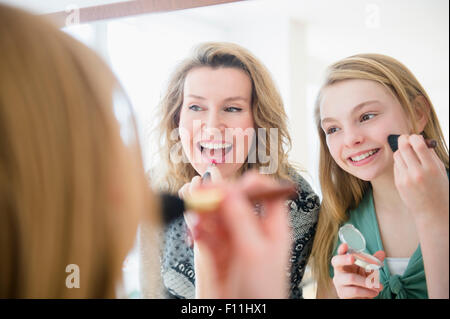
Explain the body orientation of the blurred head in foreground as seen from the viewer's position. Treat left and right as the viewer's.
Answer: facing away from the viewer and to the right of the viewer

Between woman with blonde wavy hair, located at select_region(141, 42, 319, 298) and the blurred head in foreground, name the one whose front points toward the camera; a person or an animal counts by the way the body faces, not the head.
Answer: the woman with blonde wavy hair

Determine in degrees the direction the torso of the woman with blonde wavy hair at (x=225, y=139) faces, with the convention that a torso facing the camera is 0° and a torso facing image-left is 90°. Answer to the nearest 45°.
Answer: approximately 0°

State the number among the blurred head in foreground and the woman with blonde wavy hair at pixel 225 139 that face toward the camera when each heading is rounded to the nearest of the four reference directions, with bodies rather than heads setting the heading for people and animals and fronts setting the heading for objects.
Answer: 1

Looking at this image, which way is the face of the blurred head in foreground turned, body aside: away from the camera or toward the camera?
away from the camera
